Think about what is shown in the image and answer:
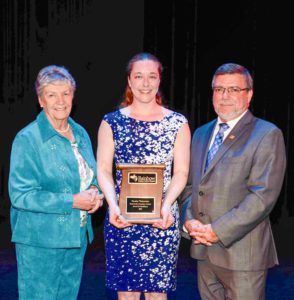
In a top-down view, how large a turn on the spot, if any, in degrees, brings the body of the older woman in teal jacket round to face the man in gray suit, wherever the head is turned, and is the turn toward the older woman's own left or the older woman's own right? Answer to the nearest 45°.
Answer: approximately 45° to the older woman's own left

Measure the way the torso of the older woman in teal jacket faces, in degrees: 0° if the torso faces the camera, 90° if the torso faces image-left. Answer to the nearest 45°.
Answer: approximately 315°

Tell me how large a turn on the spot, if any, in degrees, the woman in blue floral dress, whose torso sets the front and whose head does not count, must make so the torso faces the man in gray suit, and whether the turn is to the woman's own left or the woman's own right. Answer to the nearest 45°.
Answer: approximately 45° to the woman's own left

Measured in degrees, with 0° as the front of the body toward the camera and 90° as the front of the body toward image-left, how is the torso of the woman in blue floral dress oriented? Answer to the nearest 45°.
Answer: approximately 0°

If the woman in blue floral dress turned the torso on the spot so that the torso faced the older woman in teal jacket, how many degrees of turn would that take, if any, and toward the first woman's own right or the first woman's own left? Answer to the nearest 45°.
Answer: approximately 45° to the first woman's own right

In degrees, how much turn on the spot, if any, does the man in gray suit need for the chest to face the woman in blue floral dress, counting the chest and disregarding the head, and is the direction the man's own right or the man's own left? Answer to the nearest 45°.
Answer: approximately 90° to the man's own right
